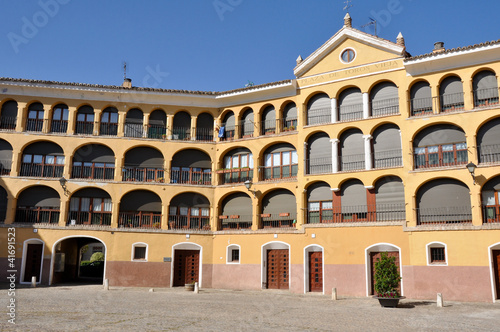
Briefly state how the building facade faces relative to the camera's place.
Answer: facing the viewer

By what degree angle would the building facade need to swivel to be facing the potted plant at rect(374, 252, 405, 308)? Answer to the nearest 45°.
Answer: approximately 45° to its left
